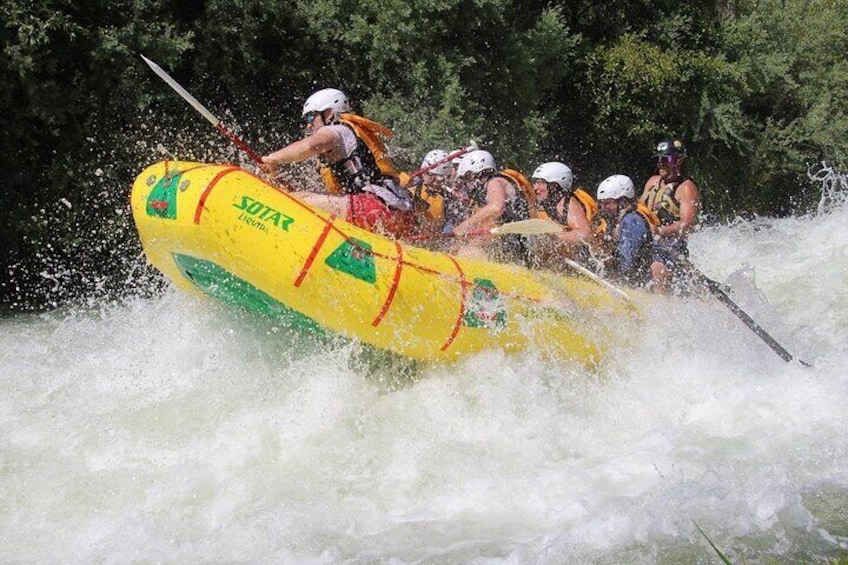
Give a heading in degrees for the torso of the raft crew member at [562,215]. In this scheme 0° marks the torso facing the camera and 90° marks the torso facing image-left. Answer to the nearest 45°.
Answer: approximately 90°

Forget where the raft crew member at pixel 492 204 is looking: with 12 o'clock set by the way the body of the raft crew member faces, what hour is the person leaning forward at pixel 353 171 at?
The person leaning forward is roughly at 11 o'clock from the raft crew member.

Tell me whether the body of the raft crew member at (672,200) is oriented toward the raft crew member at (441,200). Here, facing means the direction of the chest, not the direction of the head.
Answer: yes

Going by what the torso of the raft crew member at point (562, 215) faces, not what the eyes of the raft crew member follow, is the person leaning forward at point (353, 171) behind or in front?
in front

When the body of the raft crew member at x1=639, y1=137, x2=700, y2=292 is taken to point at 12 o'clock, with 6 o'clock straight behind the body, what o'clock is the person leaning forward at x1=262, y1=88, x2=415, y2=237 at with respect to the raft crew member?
The person leaning forward is roughly at 12 o'clock from the raft crew member.

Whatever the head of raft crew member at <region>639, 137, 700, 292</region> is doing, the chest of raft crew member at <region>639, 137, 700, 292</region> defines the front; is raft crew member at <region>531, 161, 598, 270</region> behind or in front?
in front

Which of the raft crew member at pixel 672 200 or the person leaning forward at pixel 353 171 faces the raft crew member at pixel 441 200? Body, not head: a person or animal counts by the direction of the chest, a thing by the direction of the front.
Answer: the raft crew member at pixel 672 200

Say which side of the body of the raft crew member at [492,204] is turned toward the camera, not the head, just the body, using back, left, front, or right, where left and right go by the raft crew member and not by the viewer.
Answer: left

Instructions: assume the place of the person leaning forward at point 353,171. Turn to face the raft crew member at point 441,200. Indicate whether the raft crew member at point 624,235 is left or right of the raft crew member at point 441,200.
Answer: right

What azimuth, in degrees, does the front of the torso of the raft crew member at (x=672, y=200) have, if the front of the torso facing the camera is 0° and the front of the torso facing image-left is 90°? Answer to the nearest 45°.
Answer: approximately 45°

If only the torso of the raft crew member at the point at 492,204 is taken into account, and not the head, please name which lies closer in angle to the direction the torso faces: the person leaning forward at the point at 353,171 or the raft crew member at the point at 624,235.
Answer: the person leaning forward

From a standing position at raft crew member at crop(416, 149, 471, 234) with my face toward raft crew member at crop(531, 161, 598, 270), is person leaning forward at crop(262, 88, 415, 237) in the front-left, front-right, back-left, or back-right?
back-right

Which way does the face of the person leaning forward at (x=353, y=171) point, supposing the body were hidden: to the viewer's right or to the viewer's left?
to the viewer's left
